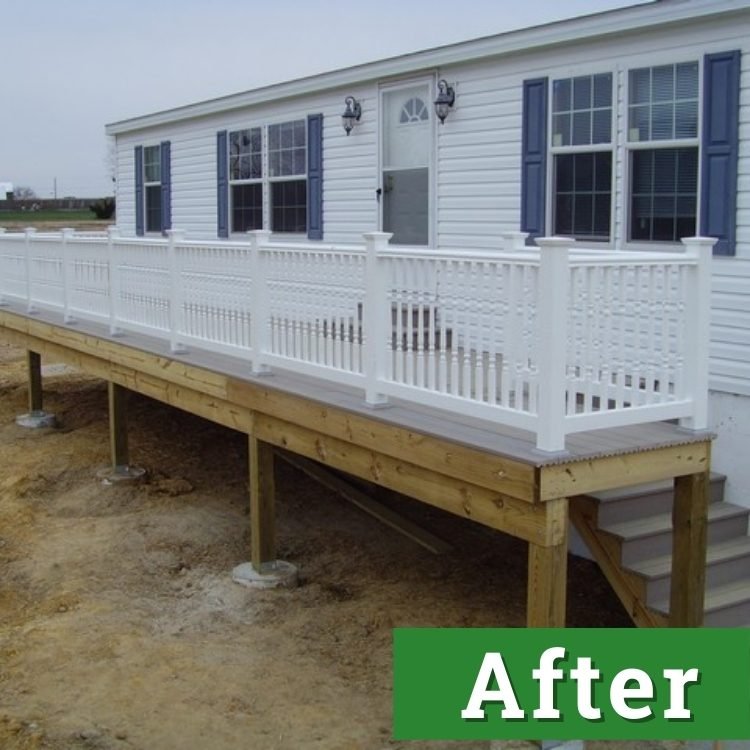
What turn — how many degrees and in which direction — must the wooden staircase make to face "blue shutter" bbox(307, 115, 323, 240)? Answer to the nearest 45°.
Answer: approximately 180°

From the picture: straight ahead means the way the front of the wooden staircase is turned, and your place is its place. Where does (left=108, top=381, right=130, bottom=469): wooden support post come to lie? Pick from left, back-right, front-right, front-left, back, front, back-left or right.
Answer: back

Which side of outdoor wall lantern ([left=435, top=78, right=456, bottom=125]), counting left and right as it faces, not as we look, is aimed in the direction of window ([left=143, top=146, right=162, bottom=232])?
right

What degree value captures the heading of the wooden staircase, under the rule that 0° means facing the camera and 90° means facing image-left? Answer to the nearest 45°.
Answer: approximately 315°

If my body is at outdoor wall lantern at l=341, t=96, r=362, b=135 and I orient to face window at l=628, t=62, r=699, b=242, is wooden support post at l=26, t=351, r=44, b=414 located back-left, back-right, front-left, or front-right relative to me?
back-right

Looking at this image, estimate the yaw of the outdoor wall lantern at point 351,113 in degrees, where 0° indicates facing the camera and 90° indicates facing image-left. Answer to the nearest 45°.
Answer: approximately 45°

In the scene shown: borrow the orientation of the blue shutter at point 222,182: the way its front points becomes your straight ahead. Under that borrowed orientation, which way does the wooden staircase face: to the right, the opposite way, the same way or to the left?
to the left

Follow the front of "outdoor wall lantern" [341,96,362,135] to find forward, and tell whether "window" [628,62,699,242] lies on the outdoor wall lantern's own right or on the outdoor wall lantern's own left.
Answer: on the outdoor wall lantern's own left

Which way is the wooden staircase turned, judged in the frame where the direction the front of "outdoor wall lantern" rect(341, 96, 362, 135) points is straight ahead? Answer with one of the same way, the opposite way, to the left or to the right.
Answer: to the left

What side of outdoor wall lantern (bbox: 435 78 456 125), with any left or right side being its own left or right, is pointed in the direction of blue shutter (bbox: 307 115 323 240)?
right

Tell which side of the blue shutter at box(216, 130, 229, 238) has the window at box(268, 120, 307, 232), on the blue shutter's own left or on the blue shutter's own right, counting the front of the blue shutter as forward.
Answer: on the blue shutter's own left
